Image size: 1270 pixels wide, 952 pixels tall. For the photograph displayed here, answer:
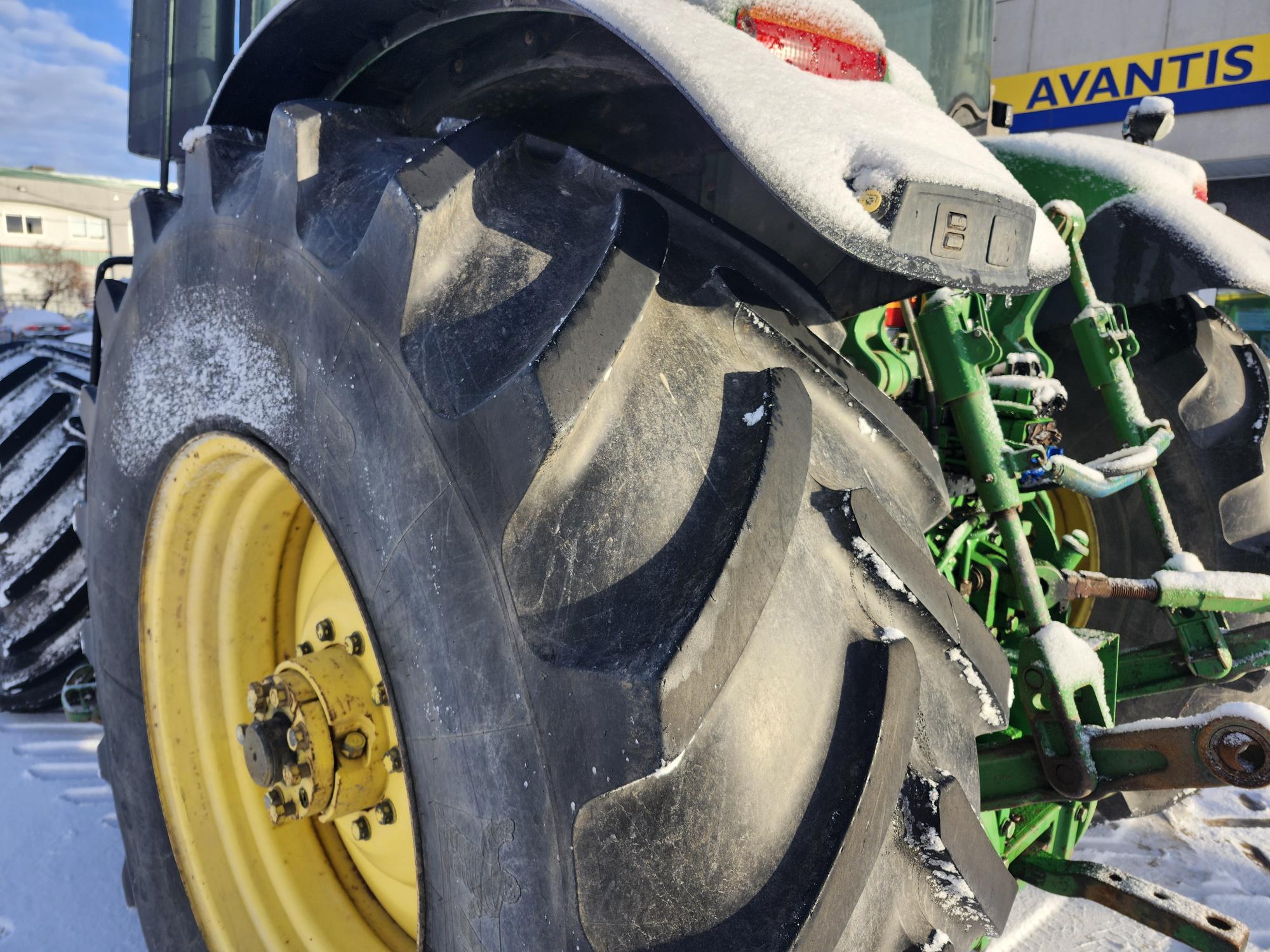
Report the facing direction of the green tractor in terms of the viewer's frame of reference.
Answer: facing away from the viewer and to the left of the viewer

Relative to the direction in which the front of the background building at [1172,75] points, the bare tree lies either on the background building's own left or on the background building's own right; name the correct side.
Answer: on the background building's own right

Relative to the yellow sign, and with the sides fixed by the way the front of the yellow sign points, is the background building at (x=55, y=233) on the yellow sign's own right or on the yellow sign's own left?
on the yellow sign's own right

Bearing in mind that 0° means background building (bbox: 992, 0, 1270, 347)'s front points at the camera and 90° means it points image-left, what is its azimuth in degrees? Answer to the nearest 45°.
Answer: approximately 45°

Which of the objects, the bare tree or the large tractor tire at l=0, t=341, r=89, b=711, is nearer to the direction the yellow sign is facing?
the large tractor tire
